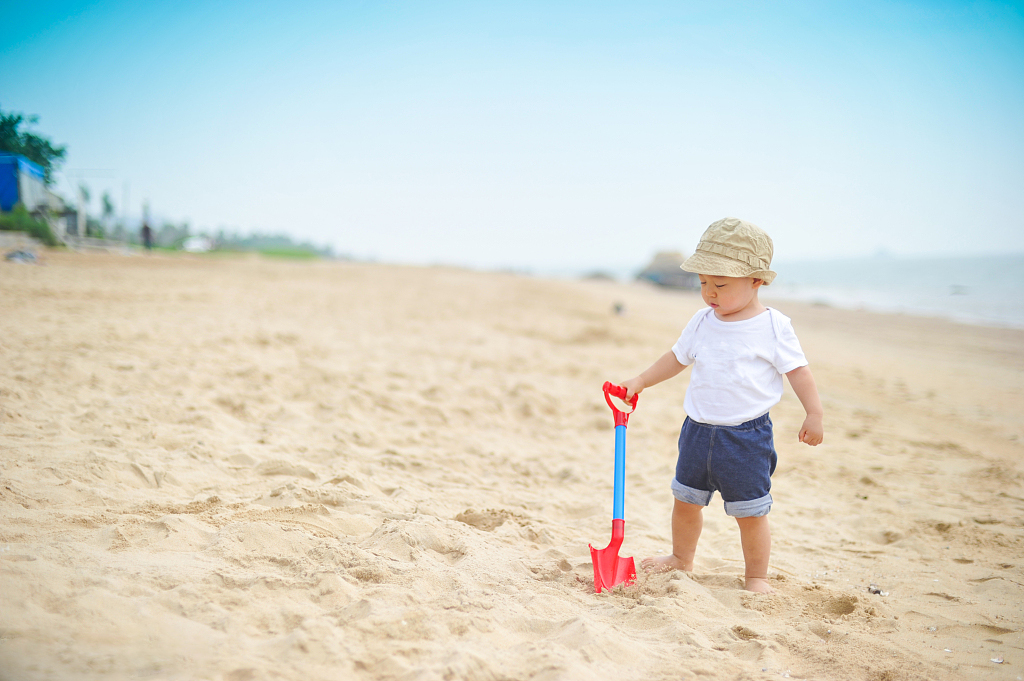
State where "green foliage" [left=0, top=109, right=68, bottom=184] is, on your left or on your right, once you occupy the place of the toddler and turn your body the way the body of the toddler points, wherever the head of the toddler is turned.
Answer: on your right

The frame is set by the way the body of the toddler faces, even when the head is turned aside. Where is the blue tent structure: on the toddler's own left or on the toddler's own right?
on the toddler's own right

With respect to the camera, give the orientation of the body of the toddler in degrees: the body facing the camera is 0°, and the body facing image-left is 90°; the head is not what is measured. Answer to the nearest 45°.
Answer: approximately 45°

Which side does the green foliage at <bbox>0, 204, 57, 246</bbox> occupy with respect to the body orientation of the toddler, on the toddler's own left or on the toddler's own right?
on the toddler's own right
